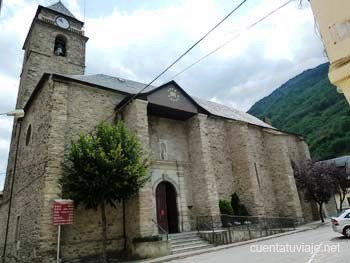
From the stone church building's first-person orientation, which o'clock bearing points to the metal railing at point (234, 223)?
The metal railing is roughly at 10 o'clock from the stone church building.

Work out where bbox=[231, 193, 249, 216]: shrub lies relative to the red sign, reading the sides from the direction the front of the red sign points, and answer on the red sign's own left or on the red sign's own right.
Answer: on the red sign's own left

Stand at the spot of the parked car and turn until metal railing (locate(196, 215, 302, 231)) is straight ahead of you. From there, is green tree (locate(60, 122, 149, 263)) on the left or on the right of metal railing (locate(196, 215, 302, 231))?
left

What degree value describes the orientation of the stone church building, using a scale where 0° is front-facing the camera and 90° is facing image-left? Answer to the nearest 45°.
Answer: approximately 315°

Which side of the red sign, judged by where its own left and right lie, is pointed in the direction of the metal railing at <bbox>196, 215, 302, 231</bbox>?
left

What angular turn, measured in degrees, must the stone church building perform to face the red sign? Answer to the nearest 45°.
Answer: approximately 90° to its right

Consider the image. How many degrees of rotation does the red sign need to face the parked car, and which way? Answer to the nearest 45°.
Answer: approximately 90° to its left
